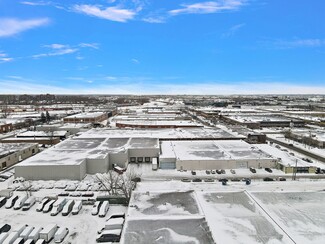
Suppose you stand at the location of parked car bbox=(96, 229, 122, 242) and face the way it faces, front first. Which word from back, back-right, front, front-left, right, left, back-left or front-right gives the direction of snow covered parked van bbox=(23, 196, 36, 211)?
front-right

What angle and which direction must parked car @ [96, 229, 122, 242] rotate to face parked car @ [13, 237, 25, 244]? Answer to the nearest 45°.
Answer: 0° — it already faces it

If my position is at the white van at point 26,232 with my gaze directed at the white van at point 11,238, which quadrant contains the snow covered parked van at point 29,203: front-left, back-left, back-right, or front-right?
back-right

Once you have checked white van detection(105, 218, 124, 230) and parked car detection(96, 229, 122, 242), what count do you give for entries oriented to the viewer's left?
2

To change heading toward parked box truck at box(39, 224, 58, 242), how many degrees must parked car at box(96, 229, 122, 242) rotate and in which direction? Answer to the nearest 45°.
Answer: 0° — it already faces it

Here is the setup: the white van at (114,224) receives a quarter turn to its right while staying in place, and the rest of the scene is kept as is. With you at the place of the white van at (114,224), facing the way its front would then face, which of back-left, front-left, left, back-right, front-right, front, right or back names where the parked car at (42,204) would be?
front-left

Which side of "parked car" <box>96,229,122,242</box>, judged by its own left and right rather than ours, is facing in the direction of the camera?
left

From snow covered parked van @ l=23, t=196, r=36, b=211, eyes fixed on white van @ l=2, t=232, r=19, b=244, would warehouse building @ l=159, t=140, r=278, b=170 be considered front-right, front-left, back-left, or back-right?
back-left

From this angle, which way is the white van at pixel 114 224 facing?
to the viewer's left
